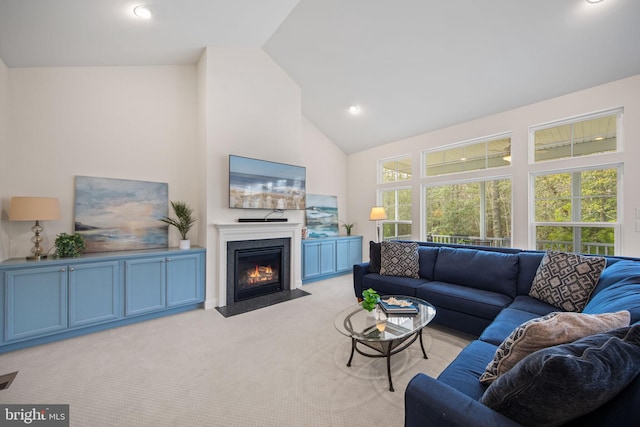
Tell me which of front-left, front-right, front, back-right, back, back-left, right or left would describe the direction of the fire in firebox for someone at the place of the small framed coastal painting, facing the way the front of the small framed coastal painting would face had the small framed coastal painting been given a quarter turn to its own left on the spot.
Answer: back

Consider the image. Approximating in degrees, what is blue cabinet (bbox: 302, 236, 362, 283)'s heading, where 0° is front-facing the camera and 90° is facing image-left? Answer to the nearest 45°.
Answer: approximately 315°

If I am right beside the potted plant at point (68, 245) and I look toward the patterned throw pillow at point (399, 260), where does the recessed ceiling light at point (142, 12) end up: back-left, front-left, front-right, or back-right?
front-right

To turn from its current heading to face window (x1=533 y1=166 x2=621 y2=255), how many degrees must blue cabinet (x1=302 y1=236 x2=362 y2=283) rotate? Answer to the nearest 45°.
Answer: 0° — it already faces it

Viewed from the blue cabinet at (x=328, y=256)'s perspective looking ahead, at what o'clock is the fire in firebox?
The fire in firebox is roughly at 3 o'clock from the blue cabinet.

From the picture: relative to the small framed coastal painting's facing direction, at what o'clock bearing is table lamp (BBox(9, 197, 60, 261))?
The table lamp is roughly at 3 o'clock from the small framed coastal painting.

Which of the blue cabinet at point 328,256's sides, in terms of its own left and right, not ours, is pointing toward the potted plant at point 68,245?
right

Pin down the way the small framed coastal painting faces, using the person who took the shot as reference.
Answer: facing the viewer and to the right of the viewer

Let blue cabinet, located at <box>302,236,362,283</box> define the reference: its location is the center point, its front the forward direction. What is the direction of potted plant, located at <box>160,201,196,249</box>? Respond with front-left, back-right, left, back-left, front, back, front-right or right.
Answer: right

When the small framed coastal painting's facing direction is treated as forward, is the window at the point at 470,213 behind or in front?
in front

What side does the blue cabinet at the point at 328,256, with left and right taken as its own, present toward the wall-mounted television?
right

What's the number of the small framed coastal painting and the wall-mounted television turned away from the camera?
0

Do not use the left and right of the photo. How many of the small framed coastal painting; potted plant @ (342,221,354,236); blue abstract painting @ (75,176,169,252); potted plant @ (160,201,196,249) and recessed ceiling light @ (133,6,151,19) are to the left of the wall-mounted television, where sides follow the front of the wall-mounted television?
2

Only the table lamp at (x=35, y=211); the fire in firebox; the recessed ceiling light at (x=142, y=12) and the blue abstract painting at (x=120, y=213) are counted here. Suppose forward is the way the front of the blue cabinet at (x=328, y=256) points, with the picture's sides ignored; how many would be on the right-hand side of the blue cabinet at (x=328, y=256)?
4

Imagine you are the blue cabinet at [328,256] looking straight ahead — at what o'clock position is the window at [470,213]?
The window is roughly at 11 o'clock from the blue cabinet.

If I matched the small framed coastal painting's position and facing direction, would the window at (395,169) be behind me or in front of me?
in front
